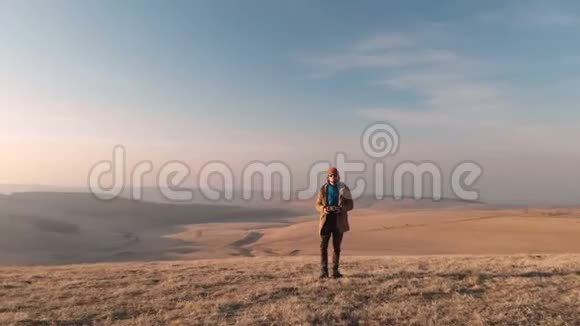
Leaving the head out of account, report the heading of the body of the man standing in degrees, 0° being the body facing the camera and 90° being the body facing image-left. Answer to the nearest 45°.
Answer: approximately 0°
